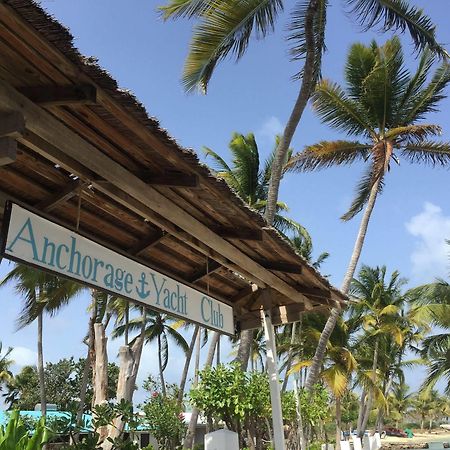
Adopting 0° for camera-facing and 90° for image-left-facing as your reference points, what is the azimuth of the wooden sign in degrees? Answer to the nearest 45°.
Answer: approximately 315°

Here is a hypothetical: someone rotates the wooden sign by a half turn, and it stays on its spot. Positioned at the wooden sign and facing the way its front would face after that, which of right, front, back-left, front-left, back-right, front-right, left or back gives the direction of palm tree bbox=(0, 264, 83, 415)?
front-right

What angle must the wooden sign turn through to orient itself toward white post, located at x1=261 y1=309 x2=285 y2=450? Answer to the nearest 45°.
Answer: approximately 90° to its left

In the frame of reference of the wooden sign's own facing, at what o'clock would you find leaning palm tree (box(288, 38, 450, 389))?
The leaning palm tree is roughly at 9 o'clock from the wooden sign.

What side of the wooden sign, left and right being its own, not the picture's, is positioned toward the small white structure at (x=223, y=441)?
left

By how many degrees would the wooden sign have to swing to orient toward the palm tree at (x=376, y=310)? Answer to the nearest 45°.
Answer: approximately 90° to its left

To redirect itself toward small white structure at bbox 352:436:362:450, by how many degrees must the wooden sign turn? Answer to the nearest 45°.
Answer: approximately 90° to its left

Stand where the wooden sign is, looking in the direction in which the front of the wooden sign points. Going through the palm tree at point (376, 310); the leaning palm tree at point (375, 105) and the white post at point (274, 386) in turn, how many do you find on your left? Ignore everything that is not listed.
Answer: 3
